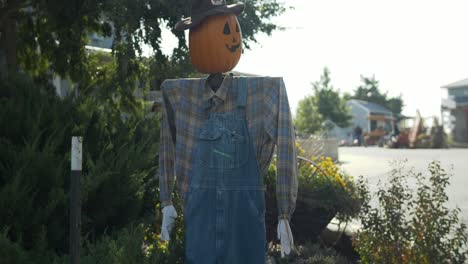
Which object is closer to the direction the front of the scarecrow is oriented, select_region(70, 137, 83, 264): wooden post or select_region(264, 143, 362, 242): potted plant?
the wooden post

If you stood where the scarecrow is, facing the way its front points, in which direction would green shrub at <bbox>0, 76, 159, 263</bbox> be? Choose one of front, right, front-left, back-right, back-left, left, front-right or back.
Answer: back-right

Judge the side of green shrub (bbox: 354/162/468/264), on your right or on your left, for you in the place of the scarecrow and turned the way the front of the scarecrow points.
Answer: on your left

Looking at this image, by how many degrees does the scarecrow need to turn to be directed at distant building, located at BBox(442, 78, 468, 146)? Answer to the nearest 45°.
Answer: approximately 135° to its left

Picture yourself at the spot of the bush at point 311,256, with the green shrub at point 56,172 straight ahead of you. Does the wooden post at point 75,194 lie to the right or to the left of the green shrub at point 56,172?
left

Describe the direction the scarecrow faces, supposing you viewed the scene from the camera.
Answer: facing the viewer

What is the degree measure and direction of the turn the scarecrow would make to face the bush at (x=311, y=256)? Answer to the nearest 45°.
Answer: approximately 135° to its left

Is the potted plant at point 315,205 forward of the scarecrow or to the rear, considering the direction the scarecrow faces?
to the rear
